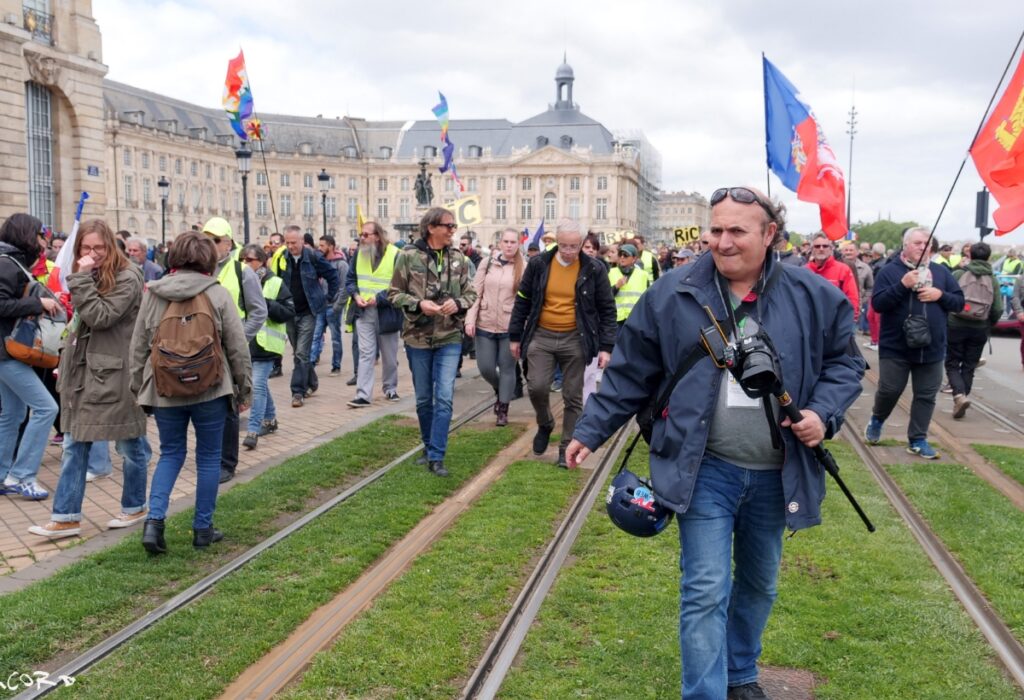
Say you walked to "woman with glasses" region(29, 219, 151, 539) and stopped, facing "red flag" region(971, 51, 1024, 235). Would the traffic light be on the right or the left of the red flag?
left

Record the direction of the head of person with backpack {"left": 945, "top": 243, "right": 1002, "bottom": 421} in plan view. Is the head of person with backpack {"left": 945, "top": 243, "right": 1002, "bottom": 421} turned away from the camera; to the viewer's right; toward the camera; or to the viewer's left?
away from the camera

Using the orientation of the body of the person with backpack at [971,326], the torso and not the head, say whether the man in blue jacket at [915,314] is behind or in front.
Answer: behind

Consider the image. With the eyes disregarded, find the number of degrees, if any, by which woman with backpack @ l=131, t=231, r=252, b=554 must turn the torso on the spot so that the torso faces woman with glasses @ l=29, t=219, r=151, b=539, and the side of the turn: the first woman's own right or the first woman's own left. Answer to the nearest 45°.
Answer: approximately 45° to the first woman's own left

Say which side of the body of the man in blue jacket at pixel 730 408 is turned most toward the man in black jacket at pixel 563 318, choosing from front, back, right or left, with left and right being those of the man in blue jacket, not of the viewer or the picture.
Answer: back

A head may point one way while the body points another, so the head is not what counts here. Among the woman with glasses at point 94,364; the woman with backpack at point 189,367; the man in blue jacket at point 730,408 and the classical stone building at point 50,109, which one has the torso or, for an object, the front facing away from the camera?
the woman with backpack

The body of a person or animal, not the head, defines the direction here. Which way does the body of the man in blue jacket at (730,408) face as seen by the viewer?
toward the camera

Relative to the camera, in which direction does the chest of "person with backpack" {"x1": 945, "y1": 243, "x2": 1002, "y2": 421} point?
away from the camera

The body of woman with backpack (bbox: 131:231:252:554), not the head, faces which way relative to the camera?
away from the camera

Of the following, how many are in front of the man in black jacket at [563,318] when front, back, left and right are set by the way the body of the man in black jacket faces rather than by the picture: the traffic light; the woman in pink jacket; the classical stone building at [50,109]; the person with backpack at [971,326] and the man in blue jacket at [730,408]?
1

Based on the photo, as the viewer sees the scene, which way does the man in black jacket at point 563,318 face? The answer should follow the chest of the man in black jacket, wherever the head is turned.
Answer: toward the camera
